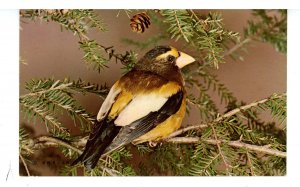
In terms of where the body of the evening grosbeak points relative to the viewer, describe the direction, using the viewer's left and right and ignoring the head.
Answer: facing away from the viewer and to the right of the viewer
